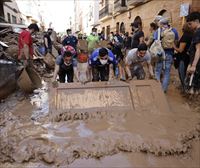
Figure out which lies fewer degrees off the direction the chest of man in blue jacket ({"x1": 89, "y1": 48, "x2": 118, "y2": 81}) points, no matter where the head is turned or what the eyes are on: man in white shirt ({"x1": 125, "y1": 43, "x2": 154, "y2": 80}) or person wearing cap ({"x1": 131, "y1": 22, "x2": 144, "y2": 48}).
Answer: the man in white shirt

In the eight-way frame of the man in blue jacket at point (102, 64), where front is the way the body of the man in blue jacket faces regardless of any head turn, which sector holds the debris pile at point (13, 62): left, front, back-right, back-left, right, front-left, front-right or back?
back-right

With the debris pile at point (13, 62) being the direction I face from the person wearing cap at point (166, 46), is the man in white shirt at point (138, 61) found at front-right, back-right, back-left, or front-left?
front-left

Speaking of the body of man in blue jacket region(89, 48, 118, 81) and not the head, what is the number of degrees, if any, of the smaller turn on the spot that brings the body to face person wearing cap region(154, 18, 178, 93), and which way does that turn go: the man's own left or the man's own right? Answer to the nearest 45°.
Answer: approximately 90° to the man's own left

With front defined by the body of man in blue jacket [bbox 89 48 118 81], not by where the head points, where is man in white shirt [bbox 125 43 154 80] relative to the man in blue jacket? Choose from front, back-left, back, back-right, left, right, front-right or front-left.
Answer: left

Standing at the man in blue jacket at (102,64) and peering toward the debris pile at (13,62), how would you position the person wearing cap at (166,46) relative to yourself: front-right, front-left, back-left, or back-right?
back-right

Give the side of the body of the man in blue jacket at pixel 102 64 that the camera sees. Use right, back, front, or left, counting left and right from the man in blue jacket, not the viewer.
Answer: front

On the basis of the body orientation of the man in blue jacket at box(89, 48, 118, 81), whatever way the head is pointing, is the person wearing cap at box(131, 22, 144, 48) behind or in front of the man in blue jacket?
behind

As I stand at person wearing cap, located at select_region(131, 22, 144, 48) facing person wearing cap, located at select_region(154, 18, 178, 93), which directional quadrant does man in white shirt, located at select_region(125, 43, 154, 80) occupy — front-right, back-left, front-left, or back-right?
front-right
